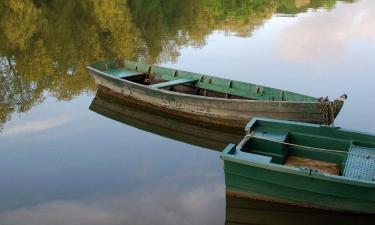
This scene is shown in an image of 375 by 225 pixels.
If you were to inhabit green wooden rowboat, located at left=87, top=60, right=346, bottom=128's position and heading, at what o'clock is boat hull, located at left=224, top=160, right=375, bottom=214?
The boat hull is roughly at 1 o'clock from the green wooden rowboat.

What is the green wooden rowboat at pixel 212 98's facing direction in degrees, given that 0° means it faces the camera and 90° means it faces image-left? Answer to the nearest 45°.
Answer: approximately 315°
